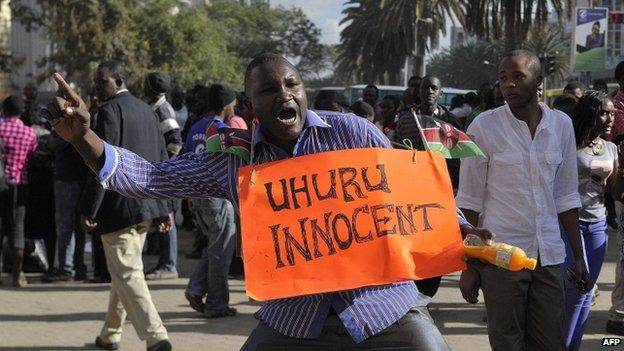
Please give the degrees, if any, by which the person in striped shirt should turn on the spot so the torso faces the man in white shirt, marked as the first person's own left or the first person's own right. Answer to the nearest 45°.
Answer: approximately 135° to the first person's own left

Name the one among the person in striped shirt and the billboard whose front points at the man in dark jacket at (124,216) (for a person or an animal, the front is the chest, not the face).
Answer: the billboard

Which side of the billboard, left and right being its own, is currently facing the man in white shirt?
front

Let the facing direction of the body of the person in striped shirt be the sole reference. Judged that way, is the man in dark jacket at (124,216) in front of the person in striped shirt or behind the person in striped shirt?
behind

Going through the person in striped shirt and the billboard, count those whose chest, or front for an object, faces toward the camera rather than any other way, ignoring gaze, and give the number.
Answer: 2

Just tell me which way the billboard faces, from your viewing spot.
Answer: facing the viewer

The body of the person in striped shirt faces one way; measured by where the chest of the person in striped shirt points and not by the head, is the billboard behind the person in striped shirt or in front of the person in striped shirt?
behind

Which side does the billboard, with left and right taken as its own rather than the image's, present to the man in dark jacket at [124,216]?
front

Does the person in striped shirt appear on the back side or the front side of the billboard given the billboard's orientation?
on the front side

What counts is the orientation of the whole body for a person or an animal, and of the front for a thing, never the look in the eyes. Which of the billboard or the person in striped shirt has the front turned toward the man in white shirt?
the billboard

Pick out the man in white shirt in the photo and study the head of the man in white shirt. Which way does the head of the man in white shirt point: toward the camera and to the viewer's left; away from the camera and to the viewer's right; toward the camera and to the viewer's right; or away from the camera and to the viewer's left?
toward the camera and to the viewer's left

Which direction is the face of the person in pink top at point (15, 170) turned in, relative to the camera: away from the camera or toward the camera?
away from the camera

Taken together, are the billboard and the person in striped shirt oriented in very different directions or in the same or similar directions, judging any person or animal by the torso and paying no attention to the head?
same or similar directions
